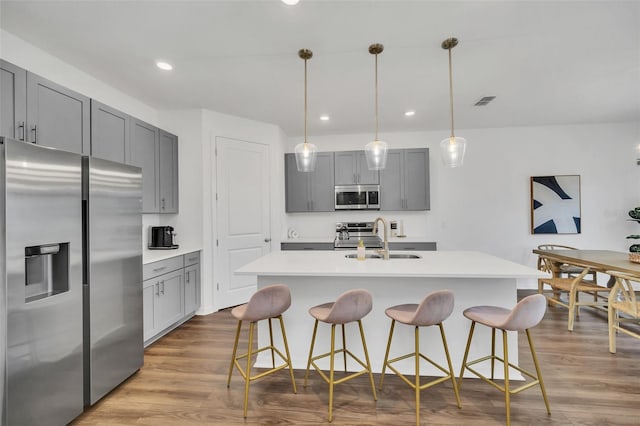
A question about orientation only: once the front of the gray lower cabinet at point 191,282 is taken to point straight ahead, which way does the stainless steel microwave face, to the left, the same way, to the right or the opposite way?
to the right

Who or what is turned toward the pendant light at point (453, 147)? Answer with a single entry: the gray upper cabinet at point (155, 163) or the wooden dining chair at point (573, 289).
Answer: the gray upper cabinet

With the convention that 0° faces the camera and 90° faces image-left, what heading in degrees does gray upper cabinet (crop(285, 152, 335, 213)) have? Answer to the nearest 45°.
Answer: approximately 0°

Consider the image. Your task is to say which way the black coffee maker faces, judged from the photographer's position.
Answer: facing the viewer and to the right of the viewer

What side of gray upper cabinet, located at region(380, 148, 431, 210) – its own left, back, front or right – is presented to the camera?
front

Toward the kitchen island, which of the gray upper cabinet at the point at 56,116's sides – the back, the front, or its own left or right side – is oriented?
front

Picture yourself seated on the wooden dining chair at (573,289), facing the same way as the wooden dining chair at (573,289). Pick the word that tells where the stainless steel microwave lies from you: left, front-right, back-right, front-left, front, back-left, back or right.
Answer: back-left

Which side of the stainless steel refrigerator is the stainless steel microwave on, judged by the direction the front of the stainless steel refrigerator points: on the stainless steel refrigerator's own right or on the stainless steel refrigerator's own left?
on the stainless steel refrigerator's own left

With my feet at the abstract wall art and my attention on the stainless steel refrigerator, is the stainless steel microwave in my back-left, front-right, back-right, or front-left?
front-right

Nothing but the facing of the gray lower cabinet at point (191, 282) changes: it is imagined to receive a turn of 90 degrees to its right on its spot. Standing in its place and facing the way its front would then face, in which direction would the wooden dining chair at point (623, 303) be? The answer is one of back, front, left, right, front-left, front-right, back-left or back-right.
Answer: left

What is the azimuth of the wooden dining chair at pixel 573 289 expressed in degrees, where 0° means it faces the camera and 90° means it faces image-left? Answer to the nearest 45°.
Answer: approximately 225°

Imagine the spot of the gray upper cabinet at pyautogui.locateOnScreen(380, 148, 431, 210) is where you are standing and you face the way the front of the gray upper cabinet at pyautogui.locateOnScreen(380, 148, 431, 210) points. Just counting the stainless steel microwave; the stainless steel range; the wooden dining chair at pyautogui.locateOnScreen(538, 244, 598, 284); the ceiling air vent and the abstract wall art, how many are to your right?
2

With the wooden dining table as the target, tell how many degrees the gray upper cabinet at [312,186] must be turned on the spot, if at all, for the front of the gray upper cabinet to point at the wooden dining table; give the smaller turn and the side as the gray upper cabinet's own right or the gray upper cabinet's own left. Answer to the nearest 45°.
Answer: approximately 45° to the gray upper cabinet's own left

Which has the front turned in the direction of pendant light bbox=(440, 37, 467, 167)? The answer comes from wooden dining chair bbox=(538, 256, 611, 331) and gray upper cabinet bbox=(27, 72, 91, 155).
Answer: the gray upper cabinet
